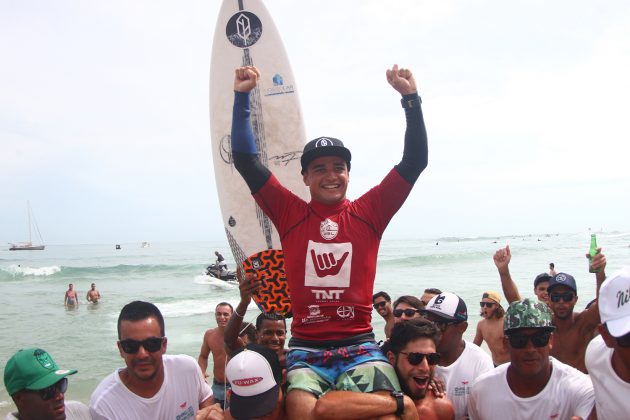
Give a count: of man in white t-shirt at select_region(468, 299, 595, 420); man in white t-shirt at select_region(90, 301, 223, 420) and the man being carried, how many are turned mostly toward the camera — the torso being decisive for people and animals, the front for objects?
3

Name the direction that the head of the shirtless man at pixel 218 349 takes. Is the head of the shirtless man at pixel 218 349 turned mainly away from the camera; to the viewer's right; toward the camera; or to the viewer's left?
toward the camera

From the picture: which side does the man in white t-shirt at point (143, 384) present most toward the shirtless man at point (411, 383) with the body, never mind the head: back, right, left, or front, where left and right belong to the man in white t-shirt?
left

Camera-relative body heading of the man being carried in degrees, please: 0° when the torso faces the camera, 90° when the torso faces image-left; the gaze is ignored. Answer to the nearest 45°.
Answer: approximately 0°

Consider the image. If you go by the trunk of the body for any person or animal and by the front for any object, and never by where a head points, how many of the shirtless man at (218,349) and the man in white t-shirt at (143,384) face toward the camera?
2

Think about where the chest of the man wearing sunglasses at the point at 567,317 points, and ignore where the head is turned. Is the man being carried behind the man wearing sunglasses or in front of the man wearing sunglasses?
in front

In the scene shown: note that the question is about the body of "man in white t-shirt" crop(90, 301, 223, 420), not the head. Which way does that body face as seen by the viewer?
toward the camera

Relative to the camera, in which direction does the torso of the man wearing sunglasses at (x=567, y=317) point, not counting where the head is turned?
toward the camera

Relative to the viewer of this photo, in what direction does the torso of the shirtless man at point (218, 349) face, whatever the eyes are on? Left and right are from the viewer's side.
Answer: facing the viewer

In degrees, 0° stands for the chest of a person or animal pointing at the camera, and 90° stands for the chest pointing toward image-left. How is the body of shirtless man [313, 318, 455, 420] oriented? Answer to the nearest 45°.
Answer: approximately 315°

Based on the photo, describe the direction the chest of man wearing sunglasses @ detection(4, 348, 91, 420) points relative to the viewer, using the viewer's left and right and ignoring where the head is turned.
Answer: facing the viewer and to the right of the viewer
